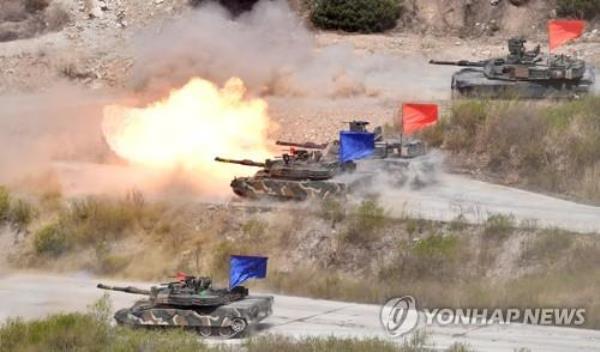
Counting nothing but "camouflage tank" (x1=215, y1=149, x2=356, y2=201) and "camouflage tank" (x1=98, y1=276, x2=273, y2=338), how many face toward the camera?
0

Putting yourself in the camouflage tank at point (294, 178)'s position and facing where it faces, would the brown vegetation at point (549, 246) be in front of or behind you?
behind

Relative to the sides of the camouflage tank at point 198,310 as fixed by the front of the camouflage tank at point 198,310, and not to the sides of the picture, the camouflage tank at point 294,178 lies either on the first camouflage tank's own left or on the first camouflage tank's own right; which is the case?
on the first camouflage tank's own right

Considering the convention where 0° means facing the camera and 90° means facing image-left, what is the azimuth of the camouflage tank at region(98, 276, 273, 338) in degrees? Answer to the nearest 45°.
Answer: approximately 135°

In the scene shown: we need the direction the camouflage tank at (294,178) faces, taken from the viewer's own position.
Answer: facing to the left of the viewer

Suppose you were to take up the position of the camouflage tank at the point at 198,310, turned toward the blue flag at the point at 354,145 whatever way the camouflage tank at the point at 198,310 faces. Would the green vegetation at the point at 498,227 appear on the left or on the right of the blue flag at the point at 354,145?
right

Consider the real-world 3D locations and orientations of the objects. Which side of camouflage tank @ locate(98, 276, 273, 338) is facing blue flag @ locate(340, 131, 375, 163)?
right
